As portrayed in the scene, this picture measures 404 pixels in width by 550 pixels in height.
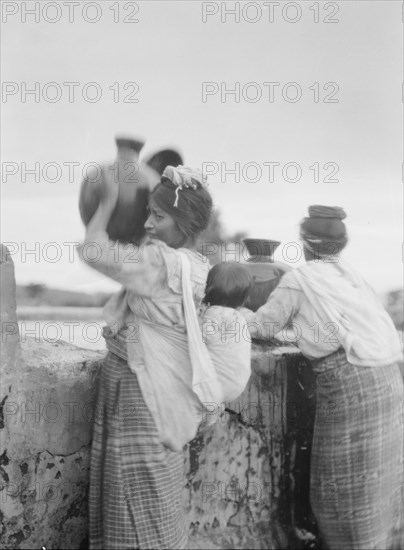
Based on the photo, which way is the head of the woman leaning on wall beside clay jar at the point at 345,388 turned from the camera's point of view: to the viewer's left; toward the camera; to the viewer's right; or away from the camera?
away from the camera

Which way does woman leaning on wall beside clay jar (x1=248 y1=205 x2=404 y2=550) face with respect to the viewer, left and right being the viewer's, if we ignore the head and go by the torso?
facing away from the viewer and to the left of the viewer
